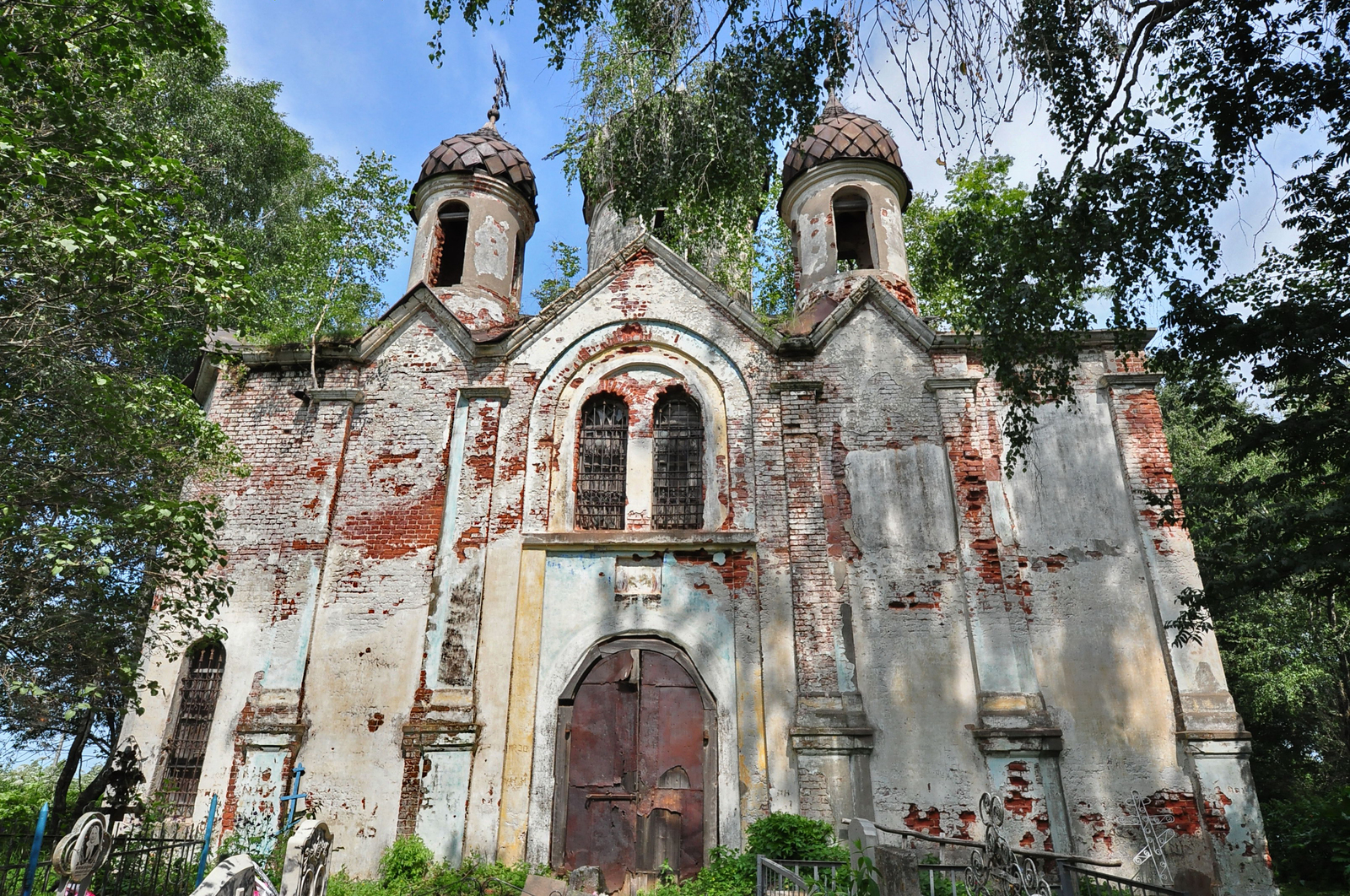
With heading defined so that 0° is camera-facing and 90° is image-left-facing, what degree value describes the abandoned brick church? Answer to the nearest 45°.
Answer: approximately 0°

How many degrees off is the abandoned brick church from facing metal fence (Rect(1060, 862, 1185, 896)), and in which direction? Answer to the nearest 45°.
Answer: approximately 45° to its left

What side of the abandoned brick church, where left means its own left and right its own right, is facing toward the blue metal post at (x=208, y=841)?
front

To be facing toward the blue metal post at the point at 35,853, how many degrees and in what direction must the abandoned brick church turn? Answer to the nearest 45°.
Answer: approximately 45° to its right
